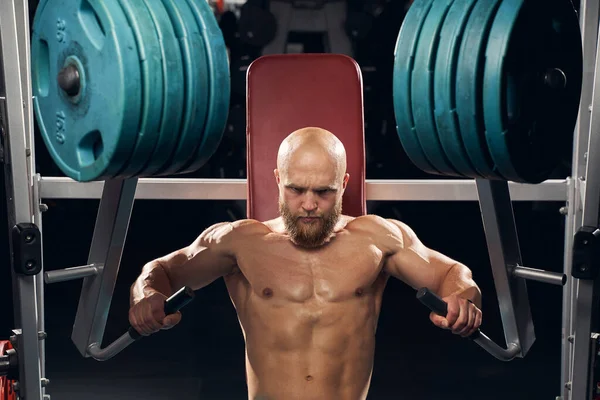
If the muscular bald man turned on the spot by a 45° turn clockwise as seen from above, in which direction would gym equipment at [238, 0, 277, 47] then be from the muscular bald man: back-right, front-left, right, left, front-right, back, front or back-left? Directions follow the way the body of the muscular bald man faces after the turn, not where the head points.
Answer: back-right

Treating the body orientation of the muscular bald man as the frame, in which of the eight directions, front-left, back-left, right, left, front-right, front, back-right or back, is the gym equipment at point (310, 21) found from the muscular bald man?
back

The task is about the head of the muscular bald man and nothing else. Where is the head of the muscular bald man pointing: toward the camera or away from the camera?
toward the camera

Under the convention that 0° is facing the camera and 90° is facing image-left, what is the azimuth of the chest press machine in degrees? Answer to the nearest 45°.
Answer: approximately 0°

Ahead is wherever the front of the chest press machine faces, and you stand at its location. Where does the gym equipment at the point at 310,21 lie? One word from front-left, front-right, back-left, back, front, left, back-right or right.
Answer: back

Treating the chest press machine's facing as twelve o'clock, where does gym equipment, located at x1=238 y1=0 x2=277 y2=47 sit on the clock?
The gym equipment is roughly at 6 o'clock from the chest press machine.

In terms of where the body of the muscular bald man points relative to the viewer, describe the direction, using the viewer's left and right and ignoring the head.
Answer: facing the viewer
